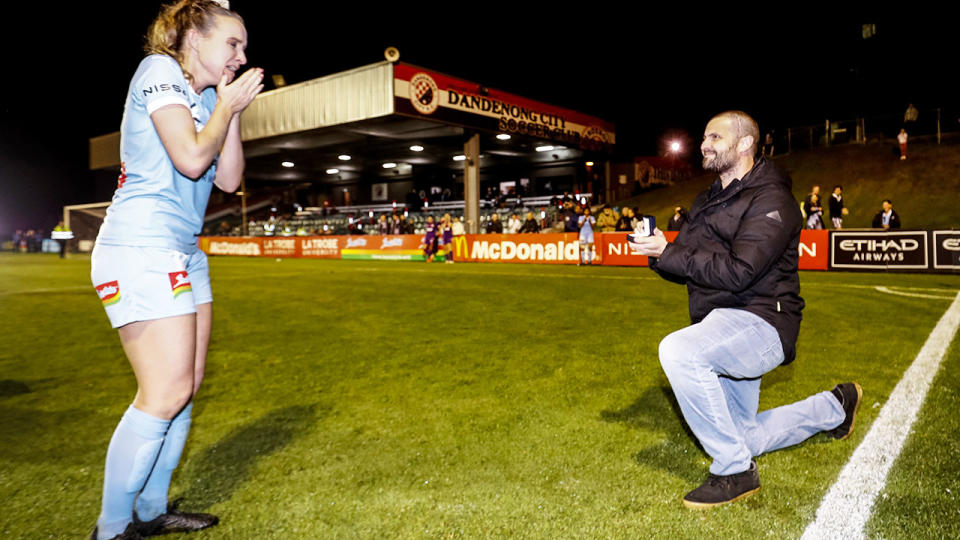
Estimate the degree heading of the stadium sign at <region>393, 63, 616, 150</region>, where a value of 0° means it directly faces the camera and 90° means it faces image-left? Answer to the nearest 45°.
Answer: approximately 315°

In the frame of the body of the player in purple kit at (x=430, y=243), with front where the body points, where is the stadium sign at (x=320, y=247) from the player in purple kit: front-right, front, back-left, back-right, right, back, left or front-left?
back-right

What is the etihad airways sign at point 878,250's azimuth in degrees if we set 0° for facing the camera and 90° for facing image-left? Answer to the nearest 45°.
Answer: approximately 0°

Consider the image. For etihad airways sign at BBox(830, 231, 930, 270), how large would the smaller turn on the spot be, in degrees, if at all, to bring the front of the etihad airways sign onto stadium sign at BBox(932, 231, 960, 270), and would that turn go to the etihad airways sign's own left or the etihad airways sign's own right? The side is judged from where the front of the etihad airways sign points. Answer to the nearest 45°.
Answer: approximately 90° to the etihad airways sign's own left

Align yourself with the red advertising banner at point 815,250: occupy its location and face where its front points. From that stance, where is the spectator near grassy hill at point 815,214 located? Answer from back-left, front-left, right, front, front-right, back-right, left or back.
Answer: back

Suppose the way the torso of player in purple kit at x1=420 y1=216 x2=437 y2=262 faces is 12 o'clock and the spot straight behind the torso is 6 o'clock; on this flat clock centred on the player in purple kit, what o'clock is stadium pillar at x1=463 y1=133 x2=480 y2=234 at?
The stadium pillar is roughly at 7 o'clock from the player in purple kit.

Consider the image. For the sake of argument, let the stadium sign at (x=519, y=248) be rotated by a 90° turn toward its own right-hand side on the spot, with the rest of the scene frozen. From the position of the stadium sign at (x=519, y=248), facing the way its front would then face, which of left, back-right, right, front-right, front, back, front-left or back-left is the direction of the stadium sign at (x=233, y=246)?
front-right

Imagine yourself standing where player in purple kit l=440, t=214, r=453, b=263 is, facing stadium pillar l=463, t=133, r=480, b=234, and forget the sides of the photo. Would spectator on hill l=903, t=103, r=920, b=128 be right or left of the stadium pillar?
right

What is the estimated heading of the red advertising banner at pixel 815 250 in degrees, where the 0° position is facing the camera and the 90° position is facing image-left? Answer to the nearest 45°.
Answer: approximately 0°

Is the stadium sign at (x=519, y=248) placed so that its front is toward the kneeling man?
yes
